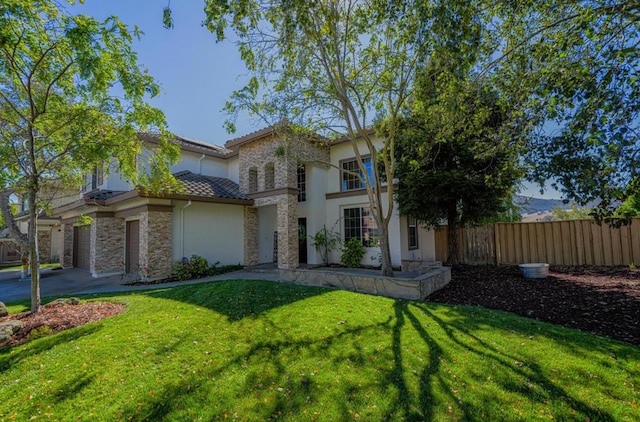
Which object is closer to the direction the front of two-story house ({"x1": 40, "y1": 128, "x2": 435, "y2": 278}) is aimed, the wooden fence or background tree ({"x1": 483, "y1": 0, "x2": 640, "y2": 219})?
the background tree

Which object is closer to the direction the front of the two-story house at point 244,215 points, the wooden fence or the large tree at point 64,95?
the large tree

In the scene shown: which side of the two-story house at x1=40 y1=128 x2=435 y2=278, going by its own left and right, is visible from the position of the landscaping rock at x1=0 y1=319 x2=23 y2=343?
front

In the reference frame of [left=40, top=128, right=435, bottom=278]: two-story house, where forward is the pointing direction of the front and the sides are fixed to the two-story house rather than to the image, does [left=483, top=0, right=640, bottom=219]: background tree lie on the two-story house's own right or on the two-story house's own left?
on the two-story house's own left

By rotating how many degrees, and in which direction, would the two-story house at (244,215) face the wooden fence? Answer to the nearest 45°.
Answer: approximately 135° to its left

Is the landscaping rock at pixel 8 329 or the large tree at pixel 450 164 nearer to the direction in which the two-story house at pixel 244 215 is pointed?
the landscaping rock

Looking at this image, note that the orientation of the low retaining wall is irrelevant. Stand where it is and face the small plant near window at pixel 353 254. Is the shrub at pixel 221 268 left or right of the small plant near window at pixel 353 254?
left

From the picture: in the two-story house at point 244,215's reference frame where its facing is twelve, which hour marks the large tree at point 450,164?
The large tree is roughly at 9 o'clock from the two-story house.

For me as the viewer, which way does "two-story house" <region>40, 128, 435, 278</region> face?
facing the viewer and to the left of the viewer

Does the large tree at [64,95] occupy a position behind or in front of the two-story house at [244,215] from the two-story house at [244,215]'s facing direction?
in front
